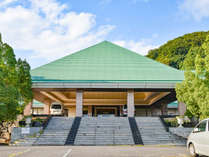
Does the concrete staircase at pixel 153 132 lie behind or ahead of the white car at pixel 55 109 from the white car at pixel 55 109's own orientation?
ahead

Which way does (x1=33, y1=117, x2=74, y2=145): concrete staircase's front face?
toward the camera

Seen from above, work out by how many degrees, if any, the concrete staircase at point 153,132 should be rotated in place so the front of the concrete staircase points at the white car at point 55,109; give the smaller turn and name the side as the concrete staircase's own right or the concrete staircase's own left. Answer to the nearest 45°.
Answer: approximately 135° to the concrete staircase's own right

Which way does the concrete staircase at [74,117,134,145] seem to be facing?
toward the camera

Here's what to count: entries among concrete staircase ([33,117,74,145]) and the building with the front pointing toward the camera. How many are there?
2

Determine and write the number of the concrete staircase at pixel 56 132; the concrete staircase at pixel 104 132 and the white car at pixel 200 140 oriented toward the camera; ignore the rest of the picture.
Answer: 2

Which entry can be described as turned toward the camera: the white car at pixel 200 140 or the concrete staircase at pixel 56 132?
the concrete staircase

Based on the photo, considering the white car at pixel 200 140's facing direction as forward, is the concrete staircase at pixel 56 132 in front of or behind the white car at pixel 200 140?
in front

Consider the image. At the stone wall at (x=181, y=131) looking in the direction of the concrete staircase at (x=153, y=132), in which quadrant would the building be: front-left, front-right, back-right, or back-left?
front-right

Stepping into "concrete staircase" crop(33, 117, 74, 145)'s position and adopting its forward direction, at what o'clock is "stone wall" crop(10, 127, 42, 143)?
The stone wall is roughly at 3 o'clock from the concrete staircase.

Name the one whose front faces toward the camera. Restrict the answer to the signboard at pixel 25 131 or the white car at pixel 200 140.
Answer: the signboard

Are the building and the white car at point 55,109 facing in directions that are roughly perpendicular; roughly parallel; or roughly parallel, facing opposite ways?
roughly parallel
